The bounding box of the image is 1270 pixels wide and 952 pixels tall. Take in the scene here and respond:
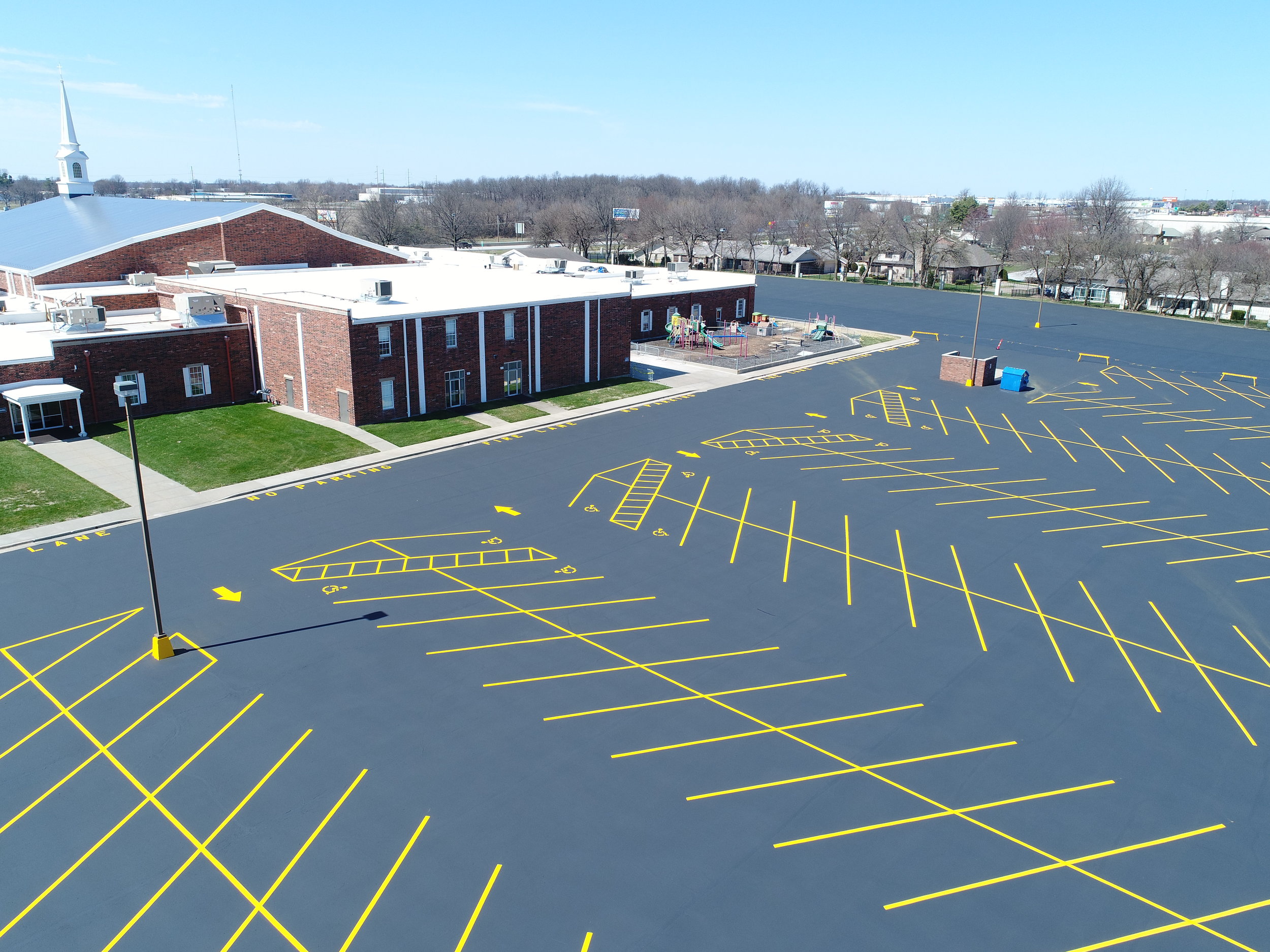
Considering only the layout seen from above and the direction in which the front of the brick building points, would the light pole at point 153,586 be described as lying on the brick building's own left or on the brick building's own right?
on the brick building's own right

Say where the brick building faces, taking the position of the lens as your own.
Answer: facing the viewer and to the right of the viewer

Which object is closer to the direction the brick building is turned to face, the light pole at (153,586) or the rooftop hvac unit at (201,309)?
the light pole

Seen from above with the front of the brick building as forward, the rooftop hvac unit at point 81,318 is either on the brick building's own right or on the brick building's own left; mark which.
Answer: on the brick building's own right
